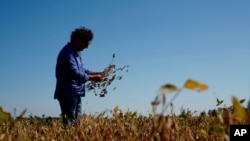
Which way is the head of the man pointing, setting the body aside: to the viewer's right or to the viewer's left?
to the viewer's right

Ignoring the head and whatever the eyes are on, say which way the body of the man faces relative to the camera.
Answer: to the viewer's right
